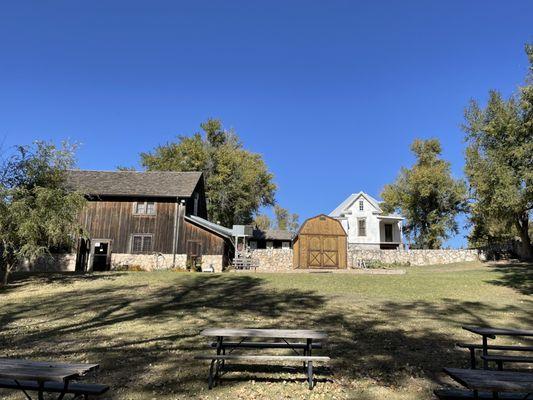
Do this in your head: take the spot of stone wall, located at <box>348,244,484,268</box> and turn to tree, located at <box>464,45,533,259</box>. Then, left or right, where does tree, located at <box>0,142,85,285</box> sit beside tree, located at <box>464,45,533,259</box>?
right

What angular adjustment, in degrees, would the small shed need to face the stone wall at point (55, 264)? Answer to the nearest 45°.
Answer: approximately 45° to its right

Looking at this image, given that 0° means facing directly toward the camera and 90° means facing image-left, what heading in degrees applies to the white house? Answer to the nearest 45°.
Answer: approximately 0°

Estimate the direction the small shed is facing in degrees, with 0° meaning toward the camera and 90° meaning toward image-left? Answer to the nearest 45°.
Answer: approximately 0°

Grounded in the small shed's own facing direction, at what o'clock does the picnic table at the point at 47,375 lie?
The picnic table is roughly at 12 o'clock from the small shed.

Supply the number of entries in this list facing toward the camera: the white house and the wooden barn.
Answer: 2

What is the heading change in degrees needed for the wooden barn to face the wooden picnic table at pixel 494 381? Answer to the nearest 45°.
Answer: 0° — it already faces it

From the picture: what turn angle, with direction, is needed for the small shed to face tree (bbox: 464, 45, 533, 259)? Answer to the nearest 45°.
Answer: approximately 45° to its left

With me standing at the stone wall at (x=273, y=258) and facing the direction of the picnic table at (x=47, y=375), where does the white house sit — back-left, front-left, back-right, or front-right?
back-left

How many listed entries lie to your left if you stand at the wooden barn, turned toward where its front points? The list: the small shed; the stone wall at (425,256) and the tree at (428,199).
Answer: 3
